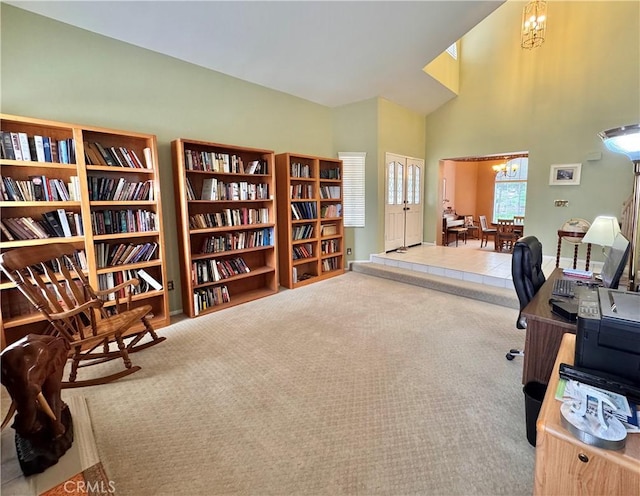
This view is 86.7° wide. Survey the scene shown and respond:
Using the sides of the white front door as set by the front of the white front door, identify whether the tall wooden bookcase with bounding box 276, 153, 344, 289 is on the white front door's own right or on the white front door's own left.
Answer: on the white front door's own right

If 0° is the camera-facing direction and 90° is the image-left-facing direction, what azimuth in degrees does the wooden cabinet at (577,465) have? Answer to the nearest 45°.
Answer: approximately 45°

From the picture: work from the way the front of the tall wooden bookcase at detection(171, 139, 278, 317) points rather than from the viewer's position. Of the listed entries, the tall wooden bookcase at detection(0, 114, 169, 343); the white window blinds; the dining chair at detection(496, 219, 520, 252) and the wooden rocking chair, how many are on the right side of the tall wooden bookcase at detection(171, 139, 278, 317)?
2

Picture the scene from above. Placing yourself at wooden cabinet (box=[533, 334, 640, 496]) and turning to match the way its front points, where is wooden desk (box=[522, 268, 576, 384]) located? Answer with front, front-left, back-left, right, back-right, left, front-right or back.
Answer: back-right

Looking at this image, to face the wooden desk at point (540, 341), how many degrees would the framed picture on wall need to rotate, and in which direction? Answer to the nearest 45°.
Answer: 0° — it already faces it

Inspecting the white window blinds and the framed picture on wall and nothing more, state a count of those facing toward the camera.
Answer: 2

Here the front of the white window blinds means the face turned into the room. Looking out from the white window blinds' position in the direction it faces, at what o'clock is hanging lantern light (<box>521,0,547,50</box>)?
The hanging lantern light is roughly at 9 o'clock from the white window blinds.

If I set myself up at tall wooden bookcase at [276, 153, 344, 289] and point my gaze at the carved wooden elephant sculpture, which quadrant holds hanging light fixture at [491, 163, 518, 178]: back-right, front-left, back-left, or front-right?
back-left

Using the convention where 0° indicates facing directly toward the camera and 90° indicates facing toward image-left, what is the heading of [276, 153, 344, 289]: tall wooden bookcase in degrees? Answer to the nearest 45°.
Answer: approximately 315°

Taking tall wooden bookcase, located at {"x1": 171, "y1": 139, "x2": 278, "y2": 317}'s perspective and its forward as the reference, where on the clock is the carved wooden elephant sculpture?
The carved wooden elephant sculpture is roughly at 2 o'clock from the tall wooden bookcase.

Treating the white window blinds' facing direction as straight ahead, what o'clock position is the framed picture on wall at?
The framed picture on wall is roughly at 9 o'clock from the white window blinds.
